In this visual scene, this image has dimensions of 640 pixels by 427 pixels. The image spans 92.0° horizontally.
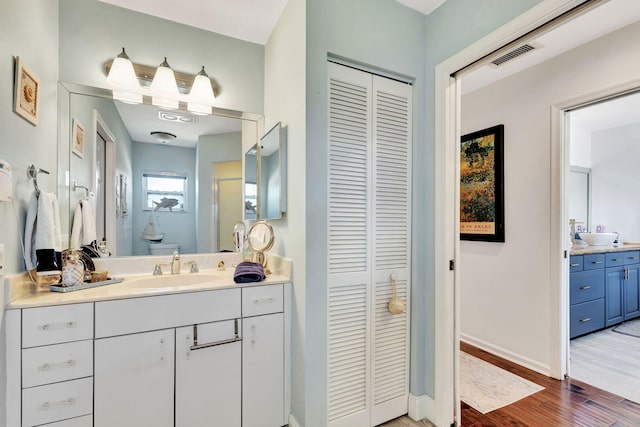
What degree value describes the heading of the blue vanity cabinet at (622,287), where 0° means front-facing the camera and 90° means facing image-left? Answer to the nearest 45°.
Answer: approximately 315°

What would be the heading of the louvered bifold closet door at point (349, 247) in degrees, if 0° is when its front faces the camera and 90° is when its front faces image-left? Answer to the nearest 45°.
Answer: approximately 315°

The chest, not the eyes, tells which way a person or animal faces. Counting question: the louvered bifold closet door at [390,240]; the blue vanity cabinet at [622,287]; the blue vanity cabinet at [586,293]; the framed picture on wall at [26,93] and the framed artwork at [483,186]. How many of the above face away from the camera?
0

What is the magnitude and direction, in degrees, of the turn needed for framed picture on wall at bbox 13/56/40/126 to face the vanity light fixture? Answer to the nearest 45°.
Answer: approximately 45° to its left

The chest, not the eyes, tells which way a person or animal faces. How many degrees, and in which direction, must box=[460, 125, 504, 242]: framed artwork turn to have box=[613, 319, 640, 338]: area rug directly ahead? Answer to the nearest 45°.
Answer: approximately 180°

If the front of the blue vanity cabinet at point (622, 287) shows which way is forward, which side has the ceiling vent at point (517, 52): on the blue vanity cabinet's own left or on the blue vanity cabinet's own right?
on the blue vanity cabinet's own right

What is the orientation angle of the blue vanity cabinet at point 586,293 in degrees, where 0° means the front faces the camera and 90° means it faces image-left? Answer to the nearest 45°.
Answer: approximately 315°

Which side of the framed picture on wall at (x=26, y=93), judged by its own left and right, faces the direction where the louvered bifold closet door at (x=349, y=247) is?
front

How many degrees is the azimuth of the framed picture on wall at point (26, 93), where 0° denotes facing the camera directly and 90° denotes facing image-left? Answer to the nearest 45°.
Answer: approximately 315°

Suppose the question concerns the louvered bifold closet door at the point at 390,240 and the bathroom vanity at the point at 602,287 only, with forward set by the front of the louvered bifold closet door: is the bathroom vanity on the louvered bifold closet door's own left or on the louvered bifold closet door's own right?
on the louvered bifold closet door's own left

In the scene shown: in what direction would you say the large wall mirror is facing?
toward the camera

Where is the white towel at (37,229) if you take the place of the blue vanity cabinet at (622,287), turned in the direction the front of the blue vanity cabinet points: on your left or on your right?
on your right

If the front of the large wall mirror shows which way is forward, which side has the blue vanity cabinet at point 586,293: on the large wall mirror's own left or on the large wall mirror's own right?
on the large wall mirror's own left
